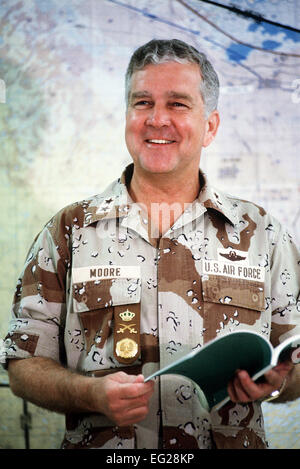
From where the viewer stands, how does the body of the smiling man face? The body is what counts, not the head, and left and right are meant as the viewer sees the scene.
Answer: facing the viewer
